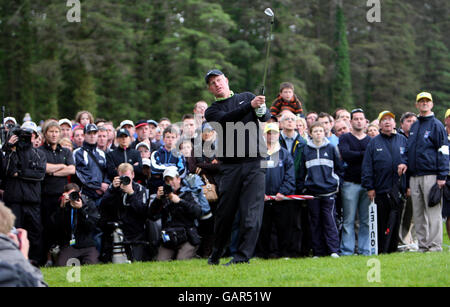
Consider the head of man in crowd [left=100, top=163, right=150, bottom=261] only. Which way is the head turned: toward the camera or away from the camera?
toward the camera

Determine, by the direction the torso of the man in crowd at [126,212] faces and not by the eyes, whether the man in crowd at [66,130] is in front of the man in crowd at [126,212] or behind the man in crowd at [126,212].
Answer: behind

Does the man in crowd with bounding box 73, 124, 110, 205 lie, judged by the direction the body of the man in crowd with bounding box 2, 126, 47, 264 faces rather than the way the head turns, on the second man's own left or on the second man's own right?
on the second man's own left

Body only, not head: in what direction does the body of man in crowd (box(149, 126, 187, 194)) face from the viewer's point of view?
toward the camera

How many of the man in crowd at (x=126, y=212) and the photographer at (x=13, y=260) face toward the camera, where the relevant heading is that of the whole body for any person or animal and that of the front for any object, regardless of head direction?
1

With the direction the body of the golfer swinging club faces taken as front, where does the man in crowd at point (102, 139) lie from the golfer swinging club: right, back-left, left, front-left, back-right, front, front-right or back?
back-right

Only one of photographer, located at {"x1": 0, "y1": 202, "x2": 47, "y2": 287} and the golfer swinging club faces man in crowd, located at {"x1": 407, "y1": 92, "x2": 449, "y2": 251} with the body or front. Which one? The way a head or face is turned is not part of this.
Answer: the photographer

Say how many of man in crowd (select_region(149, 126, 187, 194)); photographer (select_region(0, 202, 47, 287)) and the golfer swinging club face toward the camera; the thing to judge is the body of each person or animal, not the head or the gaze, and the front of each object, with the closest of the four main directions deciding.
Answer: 2

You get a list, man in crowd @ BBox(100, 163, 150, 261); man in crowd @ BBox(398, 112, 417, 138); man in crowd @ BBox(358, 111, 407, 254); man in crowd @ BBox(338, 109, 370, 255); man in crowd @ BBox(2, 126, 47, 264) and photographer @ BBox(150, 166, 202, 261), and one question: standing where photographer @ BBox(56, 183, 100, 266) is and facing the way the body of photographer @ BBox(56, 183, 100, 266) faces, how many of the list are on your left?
5

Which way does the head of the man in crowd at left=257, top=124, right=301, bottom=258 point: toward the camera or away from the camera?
toward the camera

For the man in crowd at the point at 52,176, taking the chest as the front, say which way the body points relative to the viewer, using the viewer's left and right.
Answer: facing the viewer

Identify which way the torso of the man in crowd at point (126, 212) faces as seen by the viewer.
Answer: toward the camera

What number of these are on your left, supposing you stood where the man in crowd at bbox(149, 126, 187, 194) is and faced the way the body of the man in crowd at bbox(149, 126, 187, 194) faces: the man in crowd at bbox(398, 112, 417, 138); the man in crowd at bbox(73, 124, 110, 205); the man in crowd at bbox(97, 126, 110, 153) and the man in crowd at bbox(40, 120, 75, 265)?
1

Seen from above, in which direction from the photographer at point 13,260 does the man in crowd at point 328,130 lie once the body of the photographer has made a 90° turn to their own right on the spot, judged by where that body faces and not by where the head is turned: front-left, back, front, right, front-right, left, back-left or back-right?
left

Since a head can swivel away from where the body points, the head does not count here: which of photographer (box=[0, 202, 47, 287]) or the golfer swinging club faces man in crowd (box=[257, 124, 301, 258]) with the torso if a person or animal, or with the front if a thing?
the photographer

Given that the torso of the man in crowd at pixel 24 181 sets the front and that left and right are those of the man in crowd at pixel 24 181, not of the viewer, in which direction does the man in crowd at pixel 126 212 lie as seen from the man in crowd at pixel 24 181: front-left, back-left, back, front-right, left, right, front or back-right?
left

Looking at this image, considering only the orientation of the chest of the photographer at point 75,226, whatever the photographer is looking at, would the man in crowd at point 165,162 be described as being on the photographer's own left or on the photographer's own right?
on the photographer's own left

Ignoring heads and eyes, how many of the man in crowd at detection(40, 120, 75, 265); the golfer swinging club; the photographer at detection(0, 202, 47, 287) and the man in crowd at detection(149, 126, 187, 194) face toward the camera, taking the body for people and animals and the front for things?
3

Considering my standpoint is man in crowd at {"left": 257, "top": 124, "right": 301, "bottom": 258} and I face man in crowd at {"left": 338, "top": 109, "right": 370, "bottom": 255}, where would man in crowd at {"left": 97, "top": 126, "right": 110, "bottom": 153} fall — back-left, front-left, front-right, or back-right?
back-left

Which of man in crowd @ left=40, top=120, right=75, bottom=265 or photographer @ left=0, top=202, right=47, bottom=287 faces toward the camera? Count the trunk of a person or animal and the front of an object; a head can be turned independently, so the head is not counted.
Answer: the man in crowd
